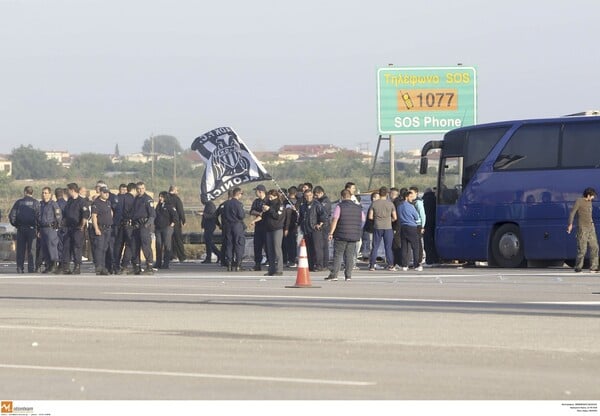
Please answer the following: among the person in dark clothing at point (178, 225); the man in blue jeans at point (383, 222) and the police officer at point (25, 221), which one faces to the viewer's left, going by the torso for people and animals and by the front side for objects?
the person in dark clothing at point (178, 225)

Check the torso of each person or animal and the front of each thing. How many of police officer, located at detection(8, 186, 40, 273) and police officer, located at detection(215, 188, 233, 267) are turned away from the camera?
1

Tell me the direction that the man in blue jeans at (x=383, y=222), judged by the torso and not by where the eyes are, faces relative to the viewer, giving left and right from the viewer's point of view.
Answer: facing away from the viewer
